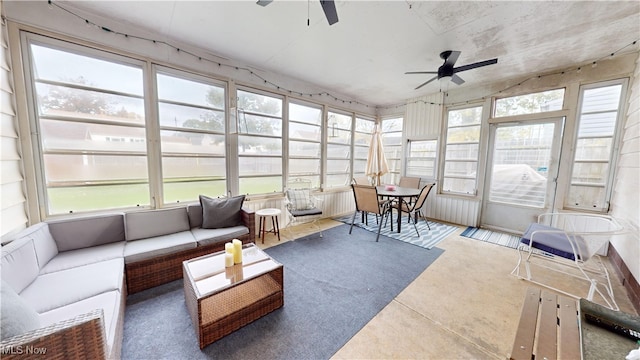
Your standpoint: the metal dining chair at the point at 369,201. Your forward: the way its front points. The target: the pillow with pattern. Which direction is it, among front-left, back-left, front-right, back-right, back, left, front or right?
back-left

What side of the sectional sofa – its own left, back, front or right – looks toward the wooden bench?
front

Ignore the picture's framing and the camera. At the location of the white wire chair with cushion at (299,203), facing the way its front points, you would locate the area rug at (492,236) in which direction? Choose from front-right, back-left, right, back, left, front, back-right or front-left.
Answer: front-left

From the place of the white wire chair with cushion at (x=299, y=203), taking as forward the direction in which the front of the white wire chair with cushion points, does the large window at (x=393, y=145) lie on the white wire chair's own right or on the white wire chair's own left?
on the white wire chair's own left

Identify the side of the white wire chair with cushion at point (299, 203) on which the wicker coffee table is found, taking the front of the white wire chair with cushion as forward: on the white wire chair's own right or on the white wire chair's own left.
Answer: on the white wire chair's own right

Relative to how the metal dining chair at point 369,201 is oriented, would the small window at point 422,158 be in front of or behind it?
in front

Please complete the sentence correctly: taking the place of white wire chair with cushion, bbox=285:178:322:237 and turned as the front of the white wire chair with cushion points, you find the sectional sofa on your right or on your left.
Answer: on your right

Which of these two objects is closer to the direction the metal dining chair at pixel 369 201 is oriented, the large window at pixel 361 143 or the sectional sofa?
the large window

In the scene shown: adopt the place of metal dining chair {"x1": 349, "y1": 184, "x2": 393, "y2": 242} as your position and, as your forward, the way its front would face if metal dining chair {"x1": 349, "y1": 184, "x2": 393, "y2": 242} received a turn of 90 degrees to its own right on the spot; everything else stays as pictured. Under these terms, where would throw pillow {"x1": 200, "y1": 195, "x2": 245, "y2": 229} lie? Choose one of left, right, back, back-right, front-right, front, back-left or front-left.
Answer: right

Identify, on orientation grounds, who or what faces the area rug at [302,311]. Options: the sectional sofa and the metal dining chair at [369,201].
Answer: the sectional sofa

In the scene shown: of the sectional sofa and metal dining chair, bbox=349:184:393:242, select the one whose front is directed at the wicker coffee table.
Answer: the sectional sofa

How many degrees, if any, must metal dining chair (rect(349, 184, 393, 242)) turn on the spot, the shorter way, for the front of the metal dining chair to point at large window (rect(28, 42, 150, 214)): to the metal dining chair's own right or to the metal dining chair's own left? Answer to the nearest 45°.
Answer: approximately 180°

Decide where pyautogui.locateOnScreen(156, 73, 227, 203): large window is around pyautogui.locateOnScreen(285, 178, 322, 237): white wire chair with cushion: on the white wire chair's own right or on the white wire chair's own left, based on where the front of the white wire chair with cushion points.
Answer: on the white wire chair's own right

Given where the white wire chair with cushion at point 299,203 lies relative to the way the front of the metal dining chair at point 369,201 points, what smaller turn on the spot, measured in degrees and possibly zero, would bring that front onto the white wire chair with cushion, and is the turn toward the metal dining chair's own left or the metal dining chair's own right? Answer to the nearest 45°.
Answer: approximately 135° to the metal dining chair's own left

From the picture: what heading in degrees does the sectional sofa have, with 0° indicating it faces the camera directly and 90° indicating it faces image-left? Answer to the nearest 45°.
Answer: approximately 315°

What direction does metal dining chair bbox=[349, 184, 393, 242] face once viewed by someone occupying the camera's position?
facing away from the viewer and to the right of the viewer
